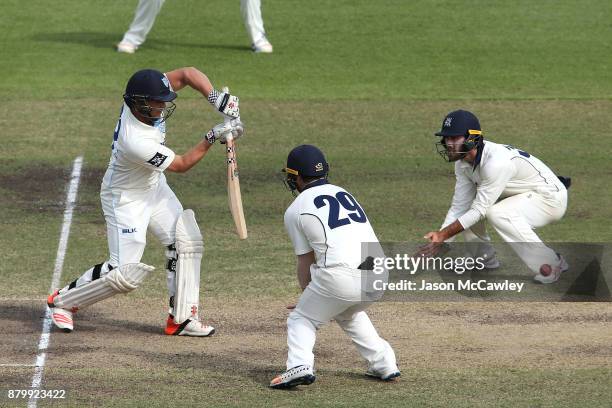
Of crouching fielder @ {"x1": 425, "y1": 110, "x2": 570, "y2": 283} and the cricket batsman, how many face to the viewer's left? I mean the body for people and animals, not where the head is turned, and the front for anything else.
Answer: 1

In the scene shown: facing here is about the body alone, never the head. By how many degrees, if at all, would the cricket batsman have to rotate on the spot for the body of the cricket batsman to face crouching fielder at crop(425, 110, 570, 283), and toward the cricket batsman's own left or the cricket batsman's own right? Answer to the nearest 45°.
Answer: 0° — they already face them

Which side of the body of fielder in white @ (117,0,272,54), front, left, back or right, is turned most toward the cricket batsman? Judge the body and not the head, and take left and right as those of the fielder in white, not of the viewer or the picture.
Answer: front

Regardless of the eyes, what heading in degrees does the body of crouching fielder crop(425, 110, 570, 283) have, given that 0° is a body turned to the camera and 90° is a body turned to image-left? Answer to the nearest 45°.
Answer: approximately 90°

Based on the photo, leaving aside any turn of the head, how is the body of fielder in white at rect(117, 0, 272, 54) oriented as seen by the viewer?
toward the camera

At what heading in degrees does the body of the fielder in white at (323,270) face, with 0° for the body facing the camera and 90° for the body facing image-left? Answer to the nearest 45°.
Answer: approximately 135°

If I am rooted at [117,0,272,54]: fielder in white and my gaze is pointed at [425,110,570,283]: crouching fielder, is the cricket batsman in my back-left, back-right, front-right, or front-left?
front-right

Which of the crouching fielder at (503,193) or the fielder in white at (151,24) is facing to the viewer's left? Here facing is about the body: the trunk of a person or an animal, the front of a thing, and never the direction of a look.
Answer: the crouching fielder

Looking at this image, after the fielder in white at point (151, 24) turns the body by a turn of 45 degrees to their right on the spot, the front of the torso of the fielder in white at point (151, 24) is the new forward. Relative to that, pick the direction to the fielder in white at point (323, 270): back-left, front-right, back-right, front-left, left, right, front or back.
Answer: front-left

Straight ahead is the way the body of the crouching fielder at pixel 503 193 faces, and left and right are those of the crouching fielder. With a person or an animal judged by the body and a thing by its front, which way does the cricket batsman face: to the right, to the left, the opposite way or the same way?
the opposite way

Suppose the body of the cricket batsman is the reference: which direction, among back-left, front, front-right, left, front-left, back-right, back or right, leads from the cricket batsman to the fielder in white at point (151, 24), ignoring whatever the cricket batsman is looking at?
left

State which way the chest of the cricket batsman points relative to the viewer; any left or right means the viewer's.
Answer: facing to the right of the viewer

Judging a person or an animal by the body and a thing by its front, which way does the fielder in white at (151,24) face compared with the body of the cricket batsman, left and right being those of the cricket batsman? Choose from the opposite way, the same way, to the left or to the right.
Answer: to the right

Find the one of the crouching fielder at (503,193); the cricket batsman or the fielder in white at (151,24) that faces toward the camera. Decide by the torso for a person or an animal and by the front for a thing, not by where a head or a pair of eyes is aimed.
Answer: the fielder in white

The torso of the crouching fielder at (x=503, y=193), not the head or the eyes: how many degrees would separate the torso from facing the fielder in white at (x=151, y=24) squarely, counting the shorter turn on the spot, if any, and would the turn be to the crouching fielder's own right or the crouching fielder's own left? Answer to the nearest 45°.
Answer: approximately 45° to the crouching fielder's own right

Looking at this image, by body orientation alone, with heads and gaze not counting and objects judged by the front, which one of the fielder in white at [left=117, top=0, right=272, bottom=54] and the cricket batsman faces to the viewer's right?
the cricket batsman
